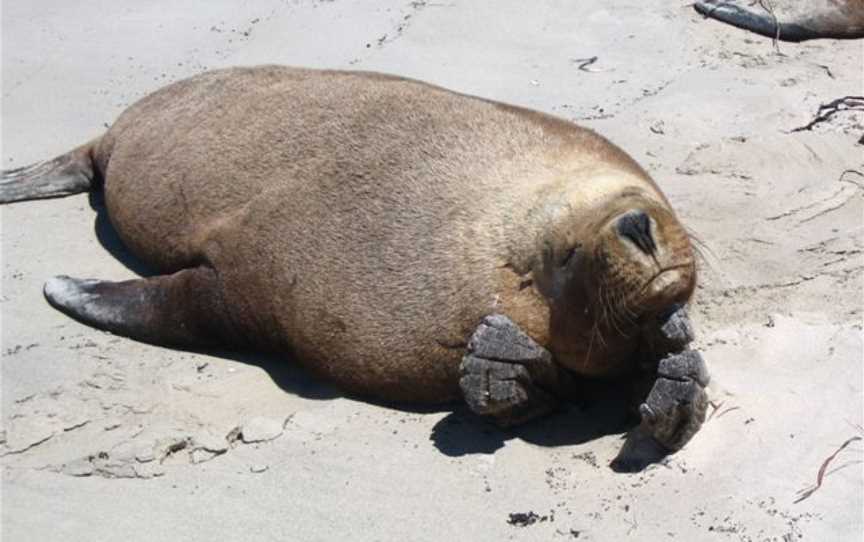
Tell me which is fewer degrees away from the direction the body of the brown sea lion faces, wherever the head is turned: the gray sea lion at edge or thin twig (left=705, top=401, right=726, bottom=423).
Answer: the thin twig

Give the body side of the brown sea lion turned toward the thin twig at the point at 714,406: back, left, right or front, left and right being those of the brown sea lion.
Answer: front

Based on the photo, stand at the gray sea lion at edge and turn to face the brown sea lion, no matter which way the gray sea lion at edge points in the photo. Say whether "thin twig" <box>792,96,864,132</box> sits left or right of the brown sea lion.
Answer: left

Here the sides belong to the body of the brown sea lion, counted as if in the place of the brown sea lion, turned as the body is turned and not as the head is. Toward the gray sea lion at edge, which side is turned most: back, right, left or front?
left

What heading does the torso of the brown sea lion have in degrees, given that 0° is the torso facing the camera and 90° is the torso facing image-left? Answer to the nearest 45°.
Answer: approximately 315°

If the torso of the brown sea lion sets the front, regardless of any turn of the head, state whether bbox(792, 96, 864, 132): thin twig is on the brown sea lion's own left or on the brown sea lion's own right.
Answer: on the brown sea lion's own left
